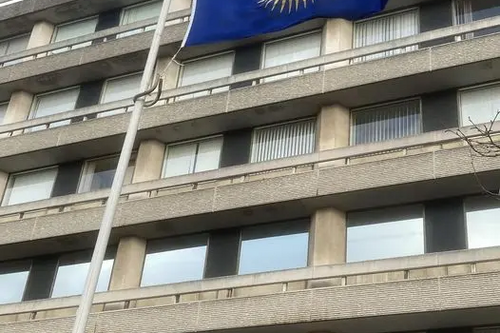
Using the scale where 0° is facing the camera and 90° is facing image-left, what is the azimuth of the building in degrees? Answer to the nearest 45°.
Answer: approximately 45°

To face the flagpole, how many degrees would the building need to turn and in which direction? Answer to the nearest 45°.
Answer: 0° — it already faces it
